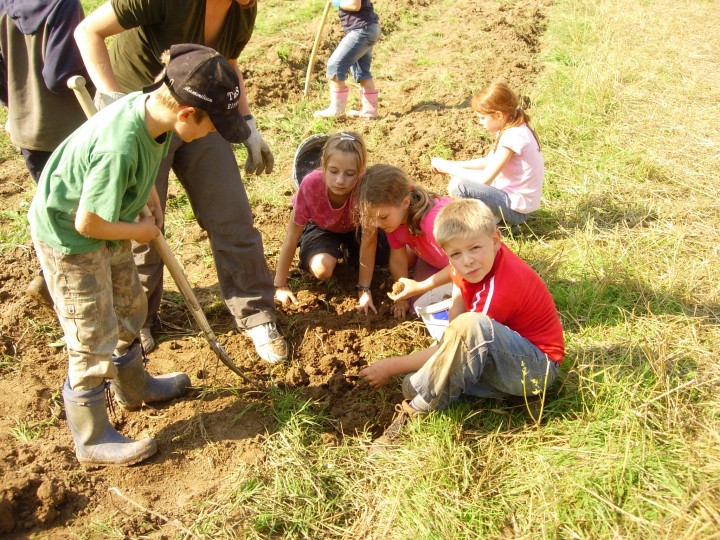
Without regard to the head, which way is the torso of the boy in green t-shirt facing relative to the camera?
to the viewer's right

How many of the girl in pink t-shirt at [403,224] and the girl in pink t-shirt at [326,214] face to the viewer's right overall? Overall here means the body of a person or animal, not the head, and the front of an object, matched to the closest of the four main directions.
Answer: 0

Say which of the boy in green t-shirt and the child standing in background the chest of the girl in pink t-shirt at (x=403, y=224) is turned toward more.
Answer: the boy in green t-shirt

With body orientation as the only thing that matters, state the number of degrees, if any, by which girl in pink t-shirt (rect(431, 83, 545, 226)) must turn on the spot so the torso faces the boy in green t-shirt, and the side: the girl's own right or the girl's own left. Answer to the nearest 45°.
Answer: approximately 45° to the girl's own left

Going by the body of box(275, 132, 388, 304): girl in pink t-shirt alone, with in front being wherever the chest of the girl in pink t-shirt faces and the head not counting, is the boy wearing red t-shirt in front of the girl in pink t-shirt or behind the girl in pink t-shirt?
in front

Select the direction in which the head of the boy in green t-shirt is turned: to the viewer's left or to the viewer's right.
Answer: to the viewer's right

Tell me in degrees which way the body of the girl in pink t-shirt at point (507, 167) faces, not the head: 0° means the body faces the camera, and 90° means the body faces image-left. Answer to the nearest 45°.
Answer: approximately 90°

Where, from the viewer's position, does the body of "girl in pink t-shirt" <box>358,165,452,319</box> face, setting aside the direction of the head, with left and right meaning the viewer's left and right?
facing the viewer and to the left of the viewer

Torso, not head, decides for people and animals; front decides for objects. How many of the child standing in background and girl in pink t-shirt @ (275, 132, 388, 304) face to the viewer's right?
0

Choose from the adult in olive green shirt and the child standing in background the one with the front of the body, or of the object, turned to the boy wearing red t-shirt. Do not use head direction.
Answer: the adult in olive green shirt

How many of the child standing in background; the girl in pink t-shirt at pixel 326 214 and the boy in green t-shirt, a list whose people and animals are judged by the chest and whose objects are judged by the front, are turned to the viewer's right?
1
